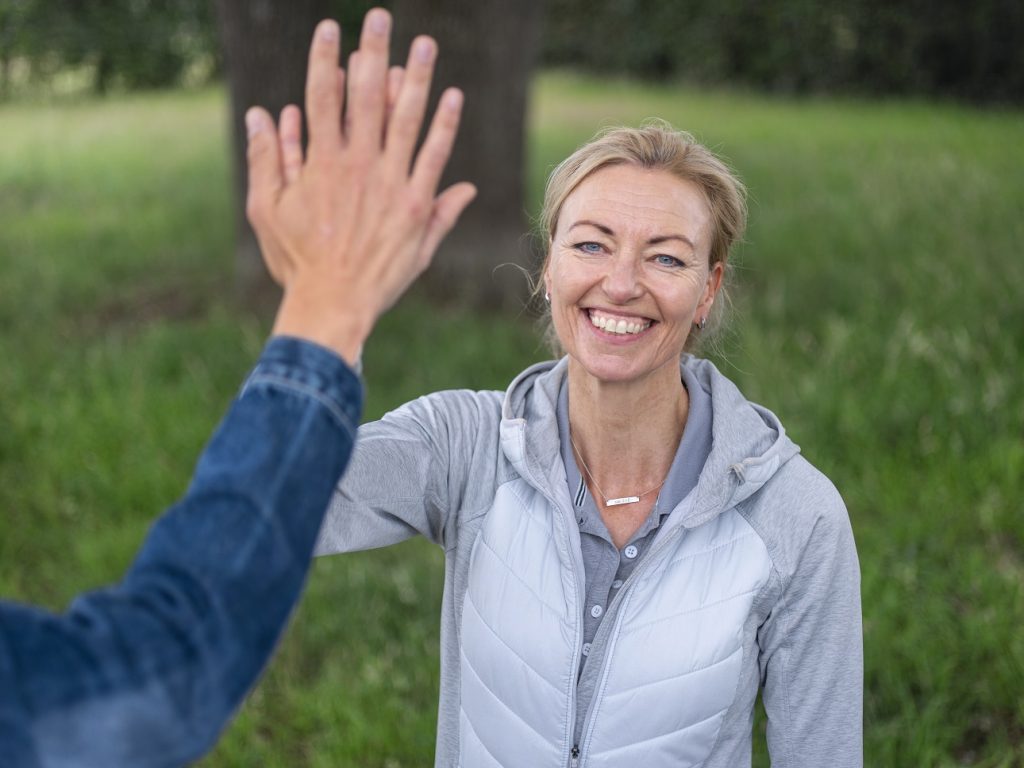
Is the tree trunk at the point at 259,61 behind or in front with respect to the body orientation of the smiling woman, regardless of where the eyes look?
behind

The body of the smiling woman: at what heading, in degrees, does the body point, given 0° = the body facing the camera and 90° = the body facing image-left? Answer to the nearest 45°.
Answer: approximately 0°

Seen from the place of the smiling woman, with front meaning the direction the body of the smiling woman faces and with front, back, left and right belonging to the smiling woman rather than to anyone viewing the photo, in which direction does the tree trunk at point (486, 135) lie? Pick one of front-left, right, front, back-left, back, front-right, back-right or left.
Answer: back
